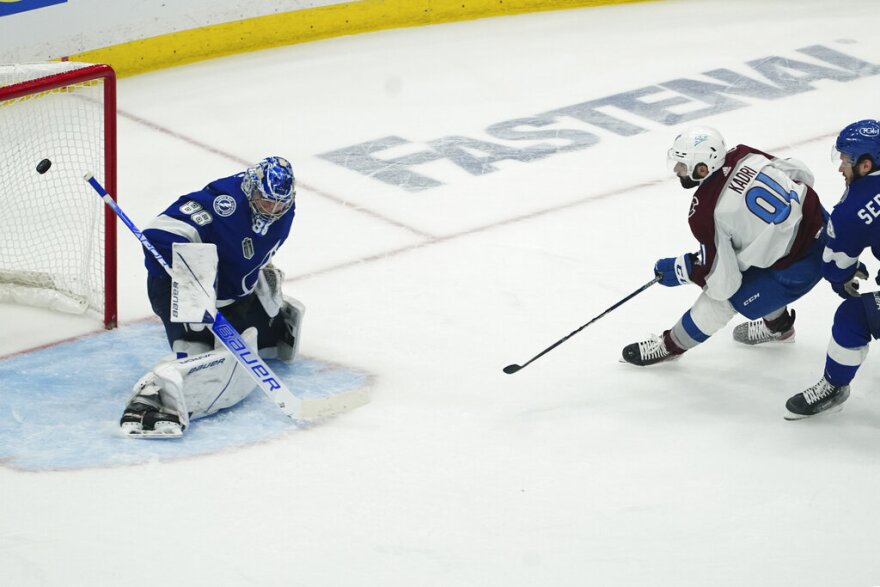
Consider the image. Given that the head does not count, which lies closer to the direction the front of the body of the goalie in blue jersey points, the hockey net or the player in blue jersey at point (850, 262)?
the player in blue jersey

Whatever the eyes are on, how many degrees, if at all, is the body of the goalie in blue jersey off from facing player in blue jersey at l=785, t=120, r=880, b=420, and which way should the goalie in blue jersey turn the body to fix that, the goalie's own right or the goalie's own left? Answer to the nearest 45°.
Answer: approximately 45° to the goalie's own left

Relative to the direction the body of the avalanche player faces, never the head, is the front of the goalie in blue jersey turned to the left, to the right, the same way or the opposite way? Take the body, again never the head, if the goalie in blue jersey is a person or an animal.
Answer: the opposite way

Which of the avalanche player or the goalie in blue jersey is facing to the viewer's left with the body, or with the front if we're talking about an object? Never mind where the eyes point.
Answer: the avalanche player

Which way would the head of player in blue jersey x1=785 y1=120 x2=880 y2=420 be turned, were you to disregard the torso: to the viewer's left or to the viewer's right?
to the viewer's left

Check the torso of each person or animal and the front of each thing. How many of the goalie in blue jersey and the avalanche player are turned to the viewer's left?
1

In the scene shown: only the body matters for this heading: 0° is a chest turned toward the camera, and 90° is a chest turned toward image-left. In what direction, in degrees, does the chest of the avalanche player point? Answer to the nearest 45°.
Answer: approximately 90°
